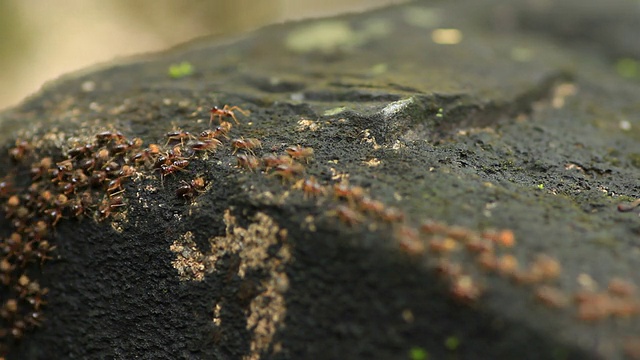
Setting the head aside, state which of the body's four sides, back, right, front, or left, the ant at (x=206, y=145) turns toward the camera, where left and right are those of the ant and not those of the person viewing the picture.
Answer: right

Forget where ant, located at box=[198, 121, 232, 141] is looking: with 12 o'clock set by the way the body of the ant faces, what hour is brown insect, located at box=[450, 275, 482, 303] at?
The brown insect is roughly at 2 o'clock from the ant.

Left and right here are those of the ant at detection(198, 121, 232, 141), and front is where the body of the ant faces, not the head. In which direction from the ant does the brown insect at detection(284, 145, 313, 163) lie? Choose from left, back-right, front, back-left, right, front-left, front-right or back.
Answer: front-right

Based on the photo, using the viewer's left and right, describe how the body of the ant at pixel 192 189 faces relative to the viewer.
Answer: facing to the right of the viewer

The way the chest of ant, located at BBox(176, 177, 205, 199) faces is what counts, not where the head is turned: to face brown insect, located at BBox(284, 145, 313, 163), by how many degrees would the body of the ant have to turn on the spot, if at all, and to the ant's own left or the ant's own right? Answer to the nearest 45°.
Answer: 0° — it already faces it

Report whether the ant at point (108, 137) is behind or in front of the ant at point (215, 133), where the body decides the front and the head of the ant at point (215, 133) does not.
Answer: behind

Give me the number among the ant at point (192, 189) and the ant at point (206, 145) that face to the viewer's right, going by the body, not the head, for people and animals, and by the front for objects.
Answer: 2

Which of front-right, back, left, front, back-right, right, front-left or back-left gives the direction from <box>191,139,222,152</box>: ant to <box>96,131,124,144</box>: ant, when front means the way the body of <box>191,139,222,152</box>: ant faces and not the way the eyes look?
back-left

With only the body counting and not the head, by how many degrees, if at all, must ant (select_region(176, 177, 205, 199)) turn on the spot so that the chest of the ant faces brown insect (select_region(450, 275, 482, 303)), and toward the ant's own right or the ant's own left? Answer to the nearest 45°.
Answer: approximately 45° to the ant's own right

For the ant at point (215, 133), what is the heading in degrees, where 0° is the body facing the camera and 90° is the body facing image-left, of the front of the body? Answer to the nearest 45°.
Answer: approximately 270°
